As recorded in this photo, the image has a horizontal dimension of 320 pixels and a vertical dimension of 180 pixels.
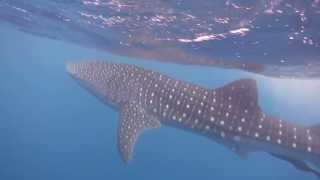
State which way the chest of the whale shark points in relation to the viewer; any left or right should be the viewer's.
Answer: facing to the left of the viewer
